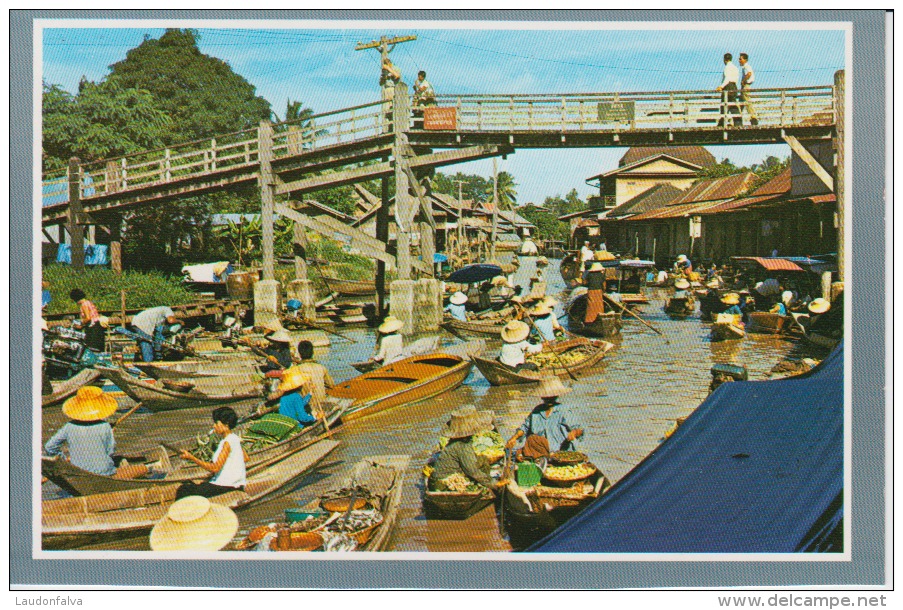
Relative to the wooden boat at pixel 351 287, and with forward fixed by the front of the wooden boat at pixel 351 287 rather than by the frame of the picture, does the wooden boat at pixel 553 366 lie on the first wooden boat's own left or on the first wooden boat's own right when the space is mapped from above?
on the first wooden boat's own left

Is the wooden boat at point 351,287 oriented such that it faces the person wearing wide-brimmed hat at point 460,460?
no

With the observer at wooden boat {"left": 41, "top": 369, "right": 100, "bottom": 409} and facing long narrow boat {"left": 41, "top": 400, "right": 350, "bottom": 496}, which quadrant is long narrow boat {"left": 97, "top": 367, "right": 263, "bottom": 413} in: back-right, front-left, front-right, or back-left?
front-left

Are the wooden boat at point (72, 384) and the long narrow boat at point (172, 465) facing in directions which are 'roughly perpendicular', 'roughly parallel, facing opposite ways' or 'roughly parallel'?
roughly parallel

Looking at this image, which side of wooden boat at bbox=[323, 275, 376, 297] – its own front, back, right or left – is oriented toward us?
left

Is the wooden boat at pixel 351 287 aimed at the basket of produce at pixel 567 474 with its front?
no
